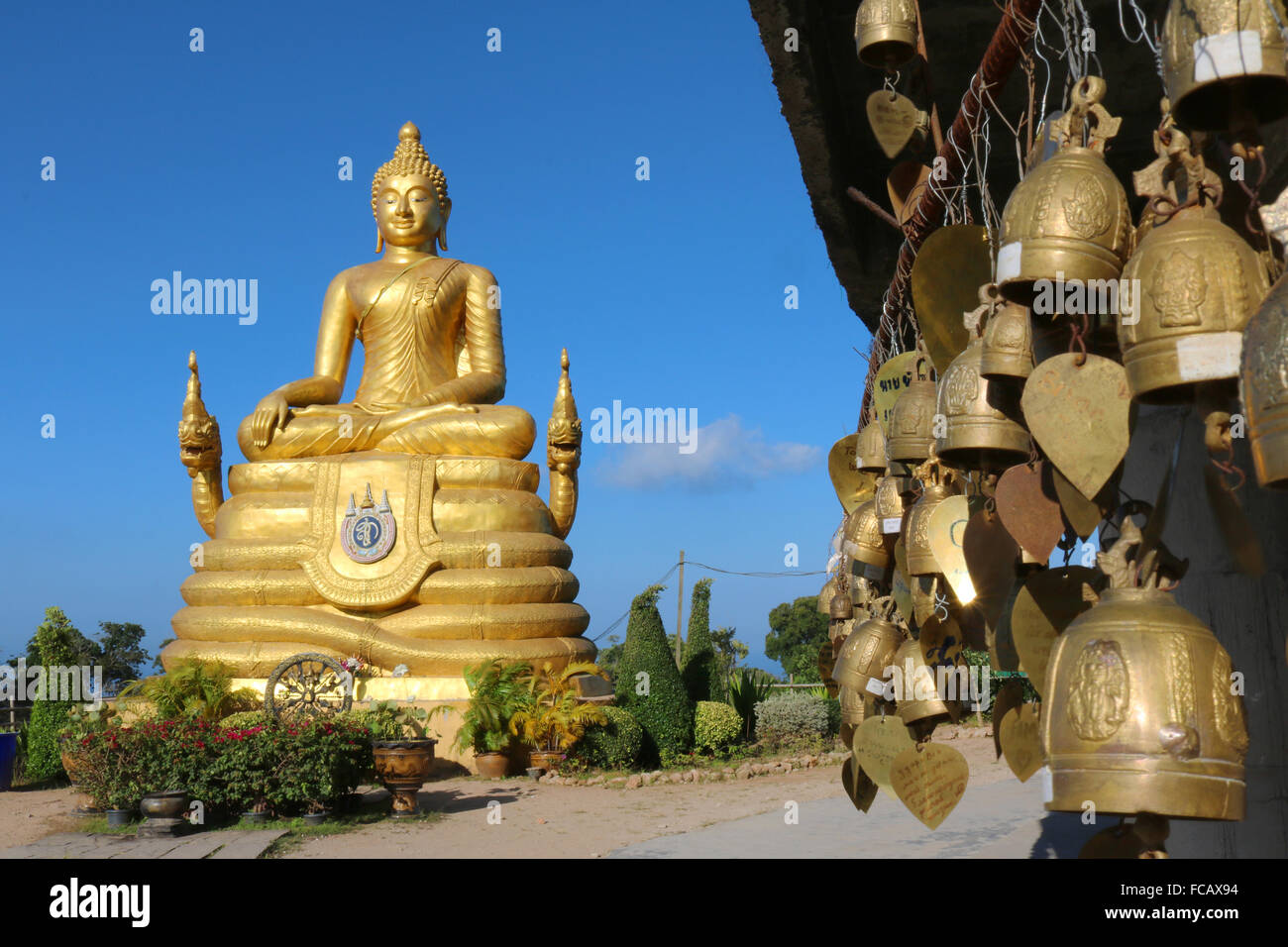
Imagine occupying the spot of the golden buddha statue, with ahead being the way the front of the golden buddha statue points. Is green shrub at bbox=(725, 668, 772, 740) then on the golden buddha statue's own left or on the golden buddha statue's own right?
on the golden buddha statue's own left

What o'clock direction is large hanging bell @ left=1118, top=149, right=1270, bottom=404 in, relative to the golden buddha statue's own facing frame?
The large hanging bell is roughly at 12 o'clock from the golden buddha statue.

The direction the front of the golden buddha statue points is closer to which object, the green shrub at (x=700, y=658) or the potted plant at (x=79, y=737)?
the potted plant

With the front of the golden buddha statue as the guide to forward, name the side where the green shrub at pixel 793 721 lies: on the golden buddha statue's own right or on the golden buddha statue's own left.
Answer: on the golden buddha statue's own left

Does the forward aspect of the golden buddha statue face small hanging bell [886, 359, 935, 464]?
yes

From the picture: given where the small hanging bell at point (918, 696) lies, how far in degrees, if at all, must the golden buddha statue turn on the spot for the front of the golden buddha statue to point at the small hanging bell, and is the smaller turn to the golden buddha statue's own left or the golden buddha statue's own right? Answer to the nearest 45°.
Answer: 0° — it already faces it

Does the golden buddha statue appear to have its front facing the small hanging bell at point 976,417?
yes

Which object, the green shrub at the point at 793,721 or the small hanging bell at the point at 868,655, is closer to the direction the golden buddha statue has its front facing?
the small hanging bell

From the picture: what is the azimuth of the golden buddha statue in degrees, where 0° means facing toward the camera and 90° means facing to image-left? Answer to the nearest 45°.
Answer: approximately 0°

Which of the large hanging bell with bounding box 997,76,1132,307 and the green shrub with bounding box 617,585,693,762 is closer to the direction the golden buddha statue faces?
the large hanging bell

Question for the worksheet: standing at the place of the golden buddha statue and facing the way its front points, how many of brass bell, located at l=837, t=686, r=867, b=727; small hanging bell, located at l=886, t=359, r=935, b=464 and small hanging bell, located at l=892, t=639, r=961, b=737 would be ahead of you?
3

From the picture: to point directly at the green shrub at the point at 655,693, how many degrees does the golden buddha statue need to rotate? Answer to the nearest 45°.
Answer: approximately 90° to its left

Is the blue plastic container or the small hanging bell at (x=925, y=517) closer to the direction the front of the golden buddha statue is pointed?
the small hanging bell

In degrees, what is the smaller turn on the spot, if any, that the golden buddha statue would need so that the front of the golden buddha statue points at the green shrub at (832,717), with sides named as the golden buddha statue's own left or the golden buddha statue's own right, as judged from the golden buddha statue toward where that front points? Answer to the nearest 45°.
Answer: approximately 90° to the golden buddha statue's own left
